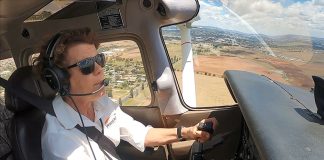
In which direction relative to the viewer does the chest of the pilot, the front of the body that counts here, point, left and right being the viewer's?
facing the viewer and to the right of the viewer

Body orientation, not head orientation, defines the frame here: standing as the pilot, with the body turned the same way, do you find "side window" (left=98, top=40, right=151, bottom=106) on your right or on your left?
on your left

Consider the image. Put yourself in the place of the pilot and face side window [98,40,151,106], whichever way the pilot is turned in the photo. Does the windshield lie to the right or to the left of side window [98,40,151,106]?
right

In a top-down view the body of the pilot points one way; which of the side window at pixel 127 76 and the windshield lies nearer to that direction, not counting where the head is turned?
the windshield
